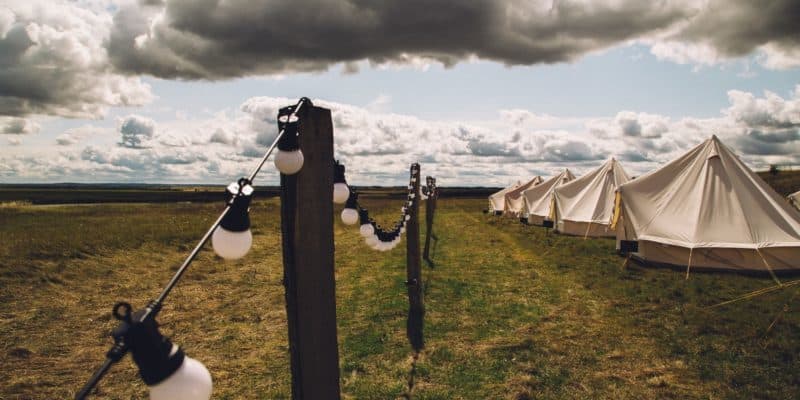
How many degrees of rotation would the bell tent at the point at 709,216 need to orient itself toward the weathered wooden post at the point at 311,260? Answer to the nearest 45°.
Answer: approximately 90° to its left

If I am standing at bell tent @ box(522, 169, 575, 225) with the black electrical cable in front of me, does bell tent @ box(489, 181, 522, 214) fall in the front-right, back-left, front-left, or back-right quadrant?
back-right

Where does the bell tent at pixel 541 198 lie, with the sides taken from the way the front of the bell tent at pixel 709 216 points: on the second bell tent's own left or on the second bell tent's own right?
on the second bell tent's own right

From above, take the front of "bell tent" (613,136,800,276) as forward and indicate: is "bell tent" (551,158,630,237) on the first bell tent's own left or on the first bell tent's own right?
on the first bell tent's own right

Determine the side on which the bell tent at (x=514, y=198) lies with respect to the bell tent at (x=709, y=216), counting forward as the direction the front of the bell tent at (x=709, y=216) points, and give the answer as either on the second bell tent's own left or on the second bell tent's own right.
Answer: on the second bell tent's own right

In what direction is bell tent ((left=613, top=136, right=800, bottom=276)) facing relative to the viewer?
to the viewer's left
